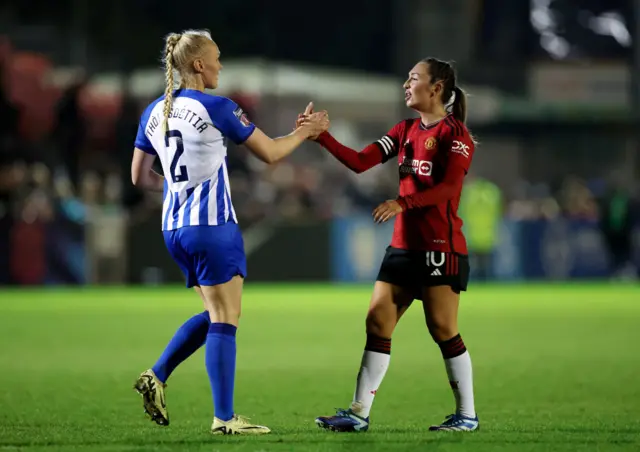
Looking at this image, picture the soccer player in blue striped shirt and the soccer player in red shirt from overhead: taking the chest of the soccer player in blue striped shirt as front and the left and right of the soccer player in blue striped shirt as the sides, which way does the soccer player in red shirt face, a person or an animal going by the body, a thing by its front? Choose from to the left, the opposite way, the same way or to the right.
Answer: the opposite way

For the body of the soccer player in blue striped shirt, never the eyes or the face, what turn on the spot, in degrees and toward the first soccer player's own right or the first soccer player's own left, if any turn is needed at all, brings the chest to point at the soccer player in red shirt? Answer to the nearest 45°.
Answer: approximately 45° to the first soccer player's own right

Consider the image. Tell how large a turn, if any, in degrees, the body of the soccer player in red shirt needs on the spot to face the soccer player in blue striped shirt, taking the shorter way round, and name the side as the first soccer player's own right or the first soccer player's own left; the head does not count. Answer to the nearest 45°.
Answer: approximately 45° to the first soccer player's own right

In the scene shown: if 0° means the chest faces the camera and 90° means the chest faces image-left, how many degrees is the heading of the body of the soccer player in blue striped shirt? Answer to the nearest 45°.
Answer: approximately 225°

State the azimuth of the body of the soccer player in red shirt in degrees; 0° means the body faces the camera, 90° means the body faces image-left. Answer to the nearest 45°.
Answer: approximately 45°

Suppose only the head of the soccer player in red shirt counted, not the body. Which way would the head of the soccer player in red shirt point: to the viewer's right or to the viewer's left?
to the viewer's left
